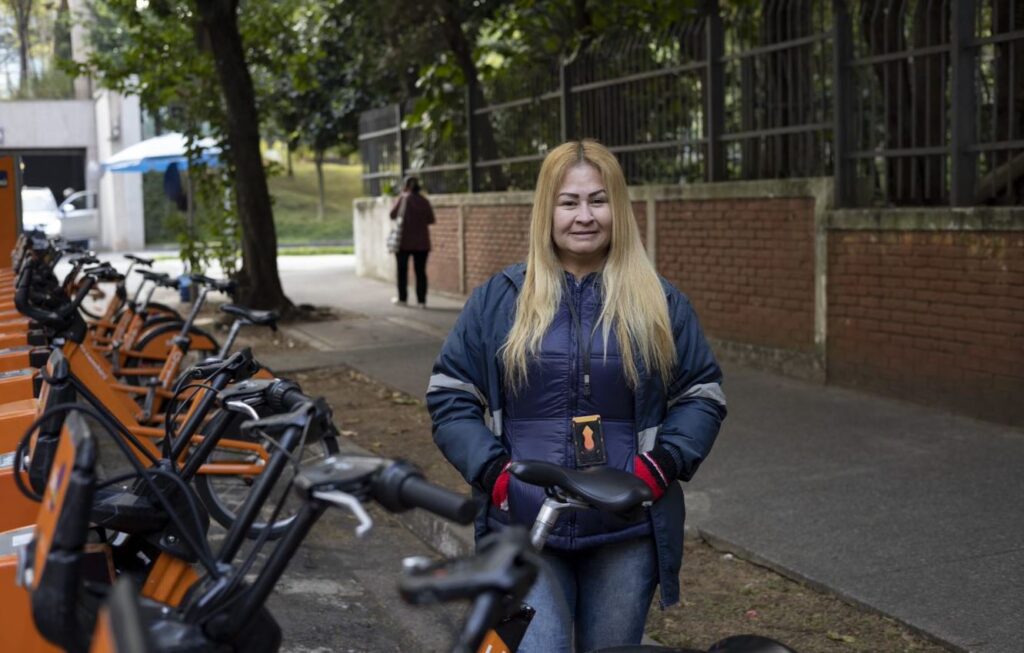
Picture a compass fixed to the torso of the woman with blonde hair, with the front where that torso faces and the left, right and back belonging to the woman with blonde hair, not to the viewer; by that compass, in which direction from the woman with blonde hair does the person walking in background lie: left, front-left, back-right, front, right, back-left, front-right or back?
back

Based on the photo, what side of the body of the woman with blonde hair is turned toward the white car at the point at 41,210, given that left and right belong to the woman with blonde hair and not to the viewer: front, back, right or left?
back

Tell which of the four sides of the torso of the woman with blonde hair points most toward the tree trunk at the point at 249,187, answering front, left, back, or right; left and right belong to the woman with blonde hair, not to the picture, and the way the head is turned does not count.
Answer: back

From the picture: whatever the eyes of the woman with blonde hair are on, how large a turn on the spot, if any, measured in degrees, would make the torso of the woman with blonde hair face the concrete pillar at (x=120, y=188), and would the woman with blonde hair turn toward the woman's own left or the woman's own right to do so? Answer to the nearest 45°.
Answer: approximately 180°

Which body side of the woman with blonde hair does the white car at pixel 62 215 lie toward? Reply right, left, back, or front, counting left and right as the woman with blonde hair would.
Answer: back

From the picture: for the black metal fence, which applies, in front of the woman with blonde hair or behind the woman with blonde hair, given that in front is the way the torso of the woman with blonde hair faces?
behind

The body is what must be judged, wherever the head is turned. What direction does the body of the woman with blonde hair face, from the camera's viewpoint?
toward the camera

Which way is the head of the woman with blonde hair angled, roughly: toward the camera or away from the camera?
toward the camera

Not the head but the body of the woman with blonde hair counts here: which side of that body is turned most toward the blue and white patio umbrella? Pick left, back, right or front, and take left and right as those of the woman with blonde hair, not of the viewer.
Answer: back
